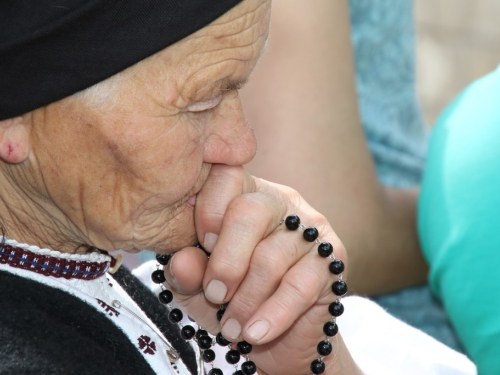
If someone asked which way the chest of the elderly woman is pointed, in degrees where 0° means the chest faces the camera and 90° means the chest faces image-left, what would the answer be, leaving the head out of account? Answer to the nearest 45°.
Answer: approximately 270°

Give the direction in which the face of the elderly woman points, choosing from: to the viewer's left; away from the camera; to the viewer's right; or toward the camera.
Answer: to the viewer's right
